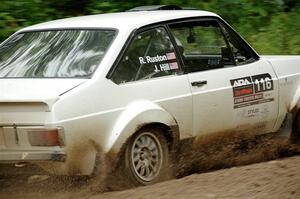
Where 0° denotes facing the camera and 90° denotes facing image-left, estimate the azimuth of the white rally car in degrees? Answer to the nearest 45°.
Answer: approximately 225°
